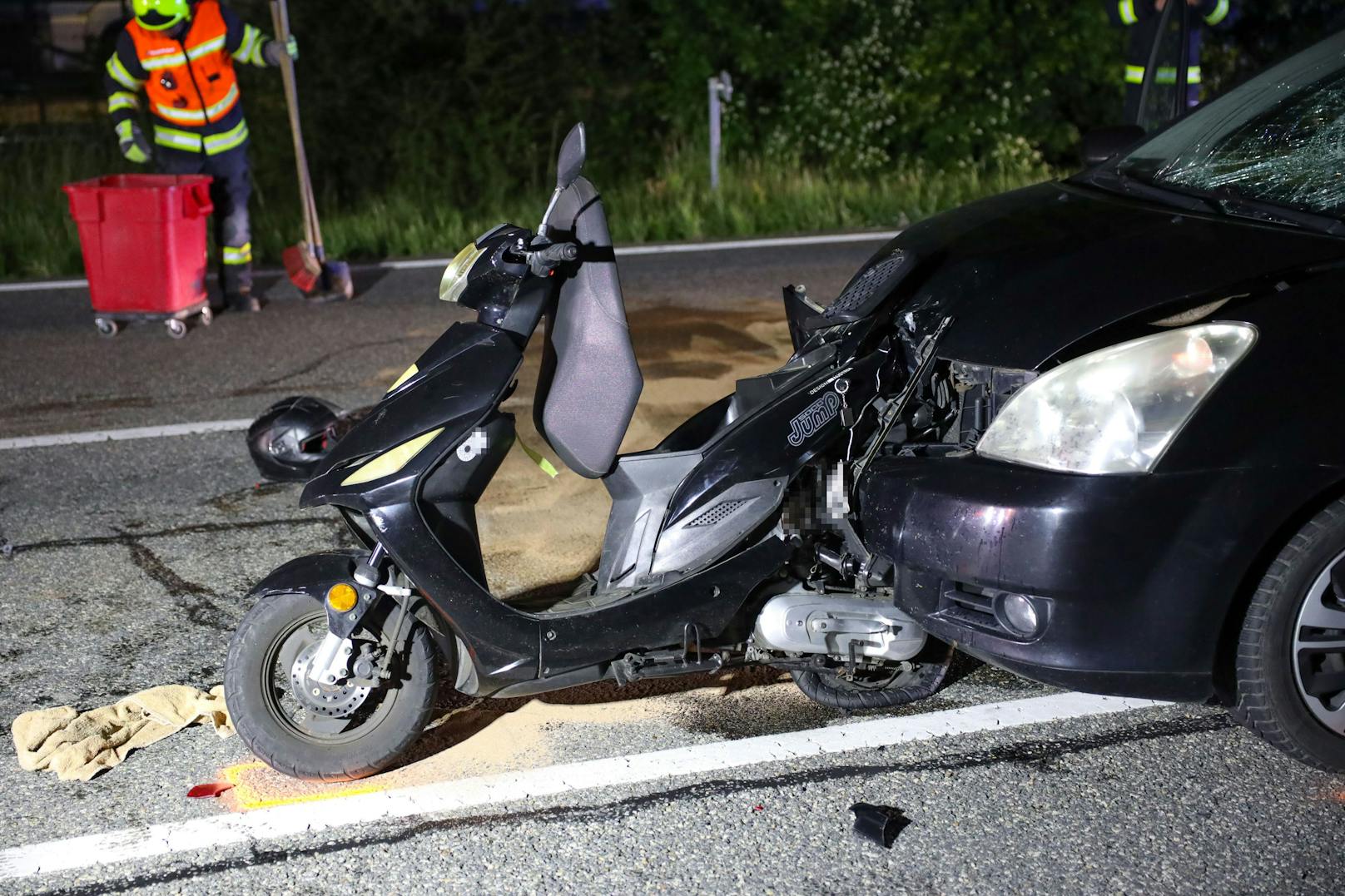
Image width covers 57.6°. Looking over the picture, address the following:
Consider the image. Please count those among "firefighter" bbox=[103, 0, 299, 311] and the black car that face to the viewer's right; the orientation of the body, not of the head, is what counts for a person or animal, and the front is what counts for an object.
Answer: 0

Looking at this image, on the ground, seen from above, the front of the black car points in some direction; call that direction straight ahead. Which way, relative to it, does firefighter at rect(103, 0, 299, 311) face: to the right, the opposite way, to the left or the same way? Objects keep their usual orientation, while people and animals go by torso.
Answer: to the left

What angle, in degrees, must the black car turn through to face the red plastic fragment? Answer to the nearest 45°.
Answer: approximately 45° to its right

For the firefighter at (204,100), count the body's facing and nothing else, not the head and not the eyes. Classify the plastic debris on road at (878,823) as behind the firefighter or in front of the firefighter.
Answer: in front

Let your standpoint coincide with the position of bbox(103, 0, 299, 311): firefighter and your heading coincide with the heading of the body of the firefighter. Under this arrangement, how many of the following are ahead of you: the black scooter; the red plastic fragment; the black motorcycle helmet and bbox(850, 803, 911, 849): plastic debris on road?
4

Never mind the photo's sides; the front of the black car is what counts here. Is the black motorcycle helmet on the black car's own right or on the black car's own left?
on the black car's own right

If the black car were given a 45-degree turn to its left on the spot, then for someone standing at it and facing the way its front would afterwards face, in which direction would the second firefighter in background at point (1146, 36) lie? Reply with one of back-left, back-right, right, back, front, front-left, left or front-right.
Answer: back

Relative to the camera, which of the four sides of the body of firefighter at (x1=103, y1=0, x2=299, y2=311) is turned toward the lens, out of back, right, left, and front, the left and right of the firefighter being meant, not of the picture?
front

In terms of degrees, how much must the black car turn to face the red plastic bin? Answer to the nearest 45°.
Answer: approximately 90° to its right

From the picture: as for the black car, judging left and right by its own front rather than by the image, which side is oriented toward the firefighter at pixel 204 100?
right

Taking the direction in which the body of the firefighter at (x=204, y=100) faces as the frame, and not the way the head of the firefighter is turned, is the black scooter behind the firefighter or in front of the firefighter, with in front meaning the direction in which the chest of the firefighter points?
in front

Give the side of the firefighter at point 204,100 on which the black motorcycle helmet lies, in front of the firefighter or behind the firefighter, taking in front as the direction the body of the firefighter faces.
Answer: in front

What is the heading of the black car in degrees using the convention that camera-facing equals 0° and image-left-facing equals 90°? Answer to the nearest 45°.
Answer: approximately 45°

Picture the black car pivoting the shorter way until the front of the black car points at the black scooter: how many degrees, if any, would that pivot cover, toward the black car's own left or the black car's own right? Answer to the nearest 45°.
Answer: approximately 45° to the black car's own right
